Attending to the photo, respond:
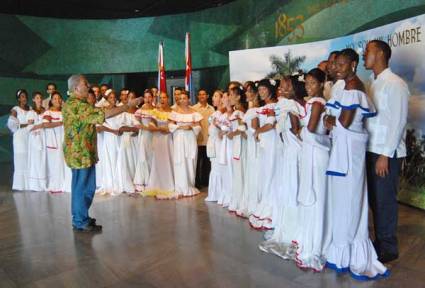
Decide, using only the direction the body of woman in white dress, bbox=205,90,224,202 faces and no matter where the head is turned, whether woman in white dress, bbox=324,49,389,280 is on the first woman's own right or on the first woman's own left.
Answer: on the first woman's own left

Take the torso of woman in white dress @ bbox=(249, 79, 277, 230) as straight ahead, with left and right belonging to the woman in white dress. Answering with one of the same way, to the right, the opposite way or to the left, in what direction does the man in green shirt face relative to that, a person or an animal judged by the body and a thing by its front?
the opposite way

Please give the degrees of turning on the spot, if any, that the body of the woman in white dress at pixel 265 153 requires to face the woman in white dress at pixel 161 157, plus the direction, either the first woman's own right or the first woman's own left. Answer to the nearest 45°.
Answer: approximately 90° to the first woman's own right

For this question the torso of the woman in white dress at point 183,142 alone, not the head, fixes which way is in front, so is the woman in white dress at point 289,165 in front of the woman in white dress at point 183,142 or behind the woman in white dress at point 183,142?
in front

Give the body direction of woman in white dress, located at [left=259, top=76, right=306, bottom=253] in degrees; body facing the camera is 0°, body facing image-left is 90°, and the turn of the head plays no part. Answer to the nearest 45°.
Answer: approximately 90°

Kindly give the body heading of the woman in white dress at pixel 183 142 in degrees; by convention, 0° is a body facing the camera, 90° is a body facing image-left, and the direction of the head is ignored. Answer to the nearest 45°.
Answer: approximately 0°

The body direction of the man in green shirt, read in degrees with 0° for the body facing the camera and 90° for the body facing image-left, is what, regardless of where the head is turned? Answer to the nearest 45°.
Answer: approximately 270°

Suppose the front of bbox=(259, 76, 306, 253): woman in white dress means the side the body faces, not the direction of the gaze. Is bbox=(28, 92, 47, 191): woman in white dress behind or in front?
in front

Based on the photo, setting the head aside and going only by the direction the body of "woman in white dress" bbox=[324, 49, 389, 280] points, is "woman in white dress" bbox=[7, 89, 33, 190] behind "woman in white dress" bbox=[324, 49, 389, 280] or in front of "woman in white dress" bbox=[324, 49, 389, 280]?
in front

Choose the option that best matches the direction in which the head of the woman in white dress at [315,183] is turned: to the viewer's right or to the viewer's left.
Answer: to the viewer's left
